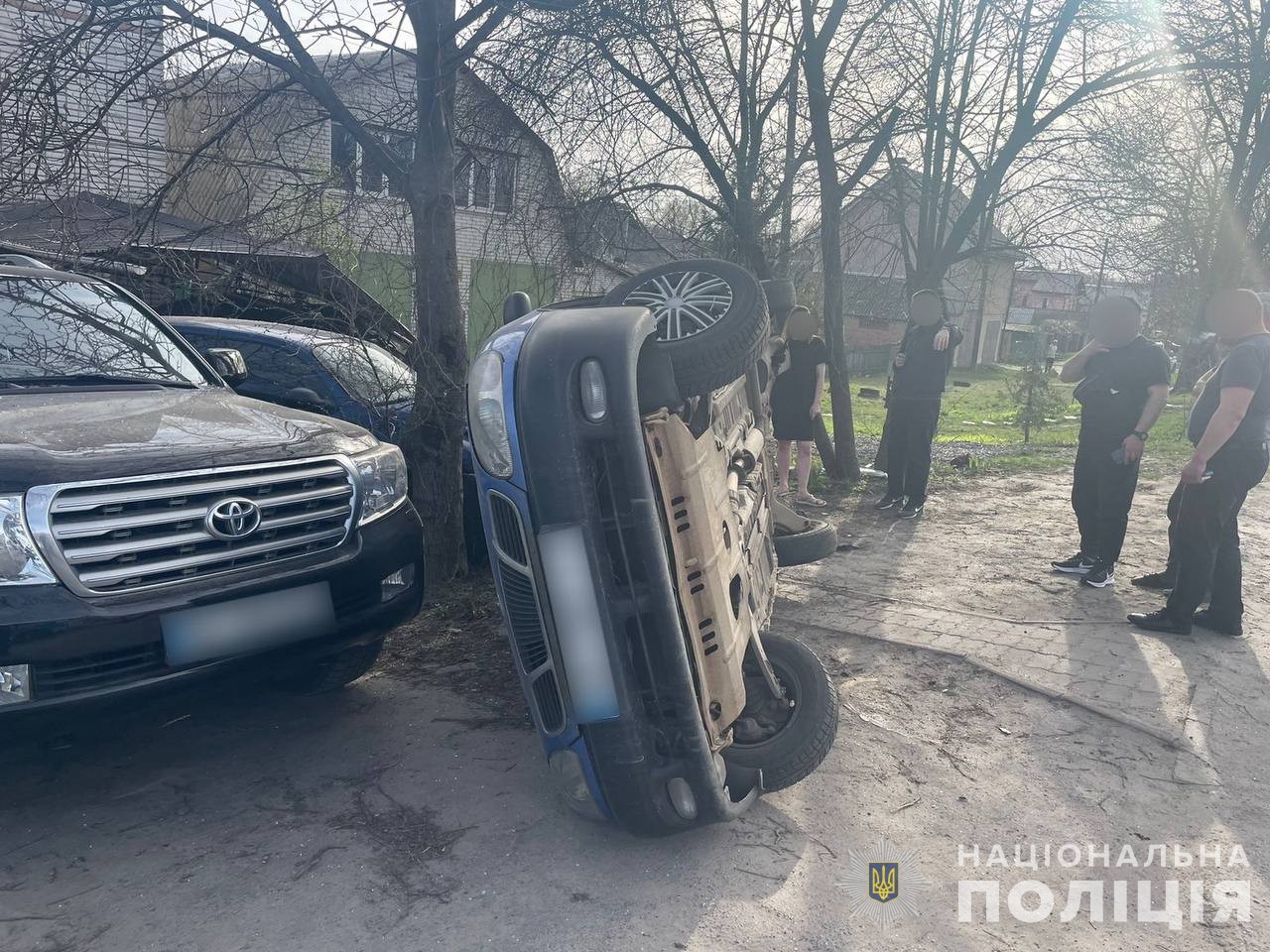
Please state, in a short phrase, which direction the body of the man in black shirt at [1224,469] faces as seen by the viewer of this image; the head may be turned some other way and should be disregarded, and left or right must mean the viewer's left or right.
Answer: facing to the left of the viewer

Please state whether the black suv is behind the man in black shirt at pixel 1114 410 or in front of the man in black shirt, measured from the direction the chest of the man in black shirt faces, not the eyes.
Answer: in front

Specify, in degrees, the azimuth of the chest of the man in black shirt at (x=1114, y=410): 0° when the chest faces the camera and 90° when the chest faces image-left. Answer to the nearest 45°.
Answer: approximately 45°

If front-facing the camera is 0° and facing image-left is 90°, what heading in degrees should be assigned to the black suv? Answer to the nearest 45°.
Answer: approximately 315°

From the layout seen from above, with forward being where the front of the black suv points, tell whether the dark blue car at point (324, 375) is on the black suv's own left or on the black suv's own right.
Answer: on the black suv's own left

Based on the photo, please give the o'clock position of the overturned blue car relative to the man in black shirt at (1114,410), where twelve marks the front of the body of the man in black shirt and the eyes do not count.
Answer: The overturned blue car is roughly at 11 o'clock from the man in black shirt.
